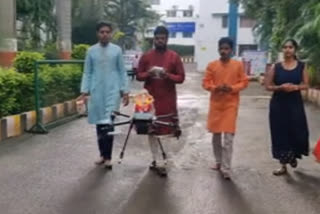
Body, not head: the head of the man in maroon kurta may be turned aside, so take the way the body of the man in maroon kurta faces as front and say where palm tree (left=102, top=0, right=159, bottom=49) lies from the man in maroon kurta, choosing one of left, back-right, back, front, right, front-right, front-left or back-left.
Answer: back

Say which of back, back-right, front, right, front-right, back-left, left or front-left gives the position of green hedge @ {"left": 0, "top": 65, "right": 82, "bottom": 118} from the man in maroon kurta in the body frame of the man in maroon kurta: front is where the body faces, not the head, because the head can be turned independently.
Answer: back-right

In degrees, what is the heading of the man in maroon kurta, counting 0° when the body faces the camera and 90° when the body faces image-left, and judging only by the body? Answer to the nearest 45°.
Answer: approximately 0°
